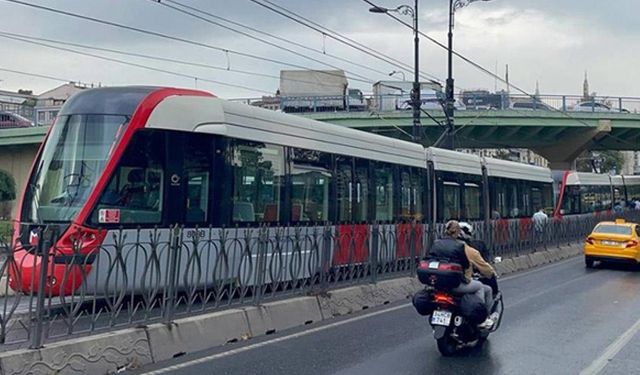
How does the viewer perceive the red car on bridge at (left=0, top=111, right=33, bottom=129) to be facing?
facing to the right of the viewer

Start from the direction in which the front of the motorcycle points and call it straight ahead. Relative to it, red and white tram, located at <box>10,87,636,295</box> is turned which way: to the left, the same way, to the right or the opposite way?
the opposite way

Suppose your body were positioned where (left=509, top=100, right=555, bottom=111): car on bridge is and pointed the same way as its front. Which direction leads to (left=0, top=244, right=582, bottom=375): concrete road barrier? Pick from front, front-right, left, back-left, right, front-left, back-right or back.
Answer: right

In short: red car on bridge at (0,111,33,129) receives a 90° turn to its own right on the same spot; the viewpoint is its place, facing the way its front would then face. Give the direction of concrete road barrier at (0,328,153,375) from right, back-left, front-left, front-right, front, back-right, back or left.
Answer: front

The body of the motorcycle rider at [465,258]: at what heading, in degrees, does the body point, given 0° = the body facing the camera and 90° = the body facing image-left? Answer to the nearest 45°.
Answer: approximately 225°

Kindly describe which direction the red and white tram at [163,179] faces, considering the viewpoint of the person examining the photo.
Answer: facing the viewer and to the left of the viewer

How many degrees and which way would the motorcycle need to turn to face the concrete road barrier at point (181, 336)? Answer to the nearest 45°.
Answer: approximately 135° to its left

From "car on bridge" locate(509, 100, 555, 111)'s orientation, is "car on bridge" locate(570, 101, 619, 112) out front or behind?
out front

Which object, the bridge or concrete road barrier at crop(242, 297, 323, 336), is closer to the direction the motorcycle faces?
the bridge

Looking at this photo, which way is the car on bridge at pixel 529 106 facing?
to the viewer's right

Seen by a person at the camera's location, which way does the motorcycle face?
facing away from the viewer and to the right of the viewer
